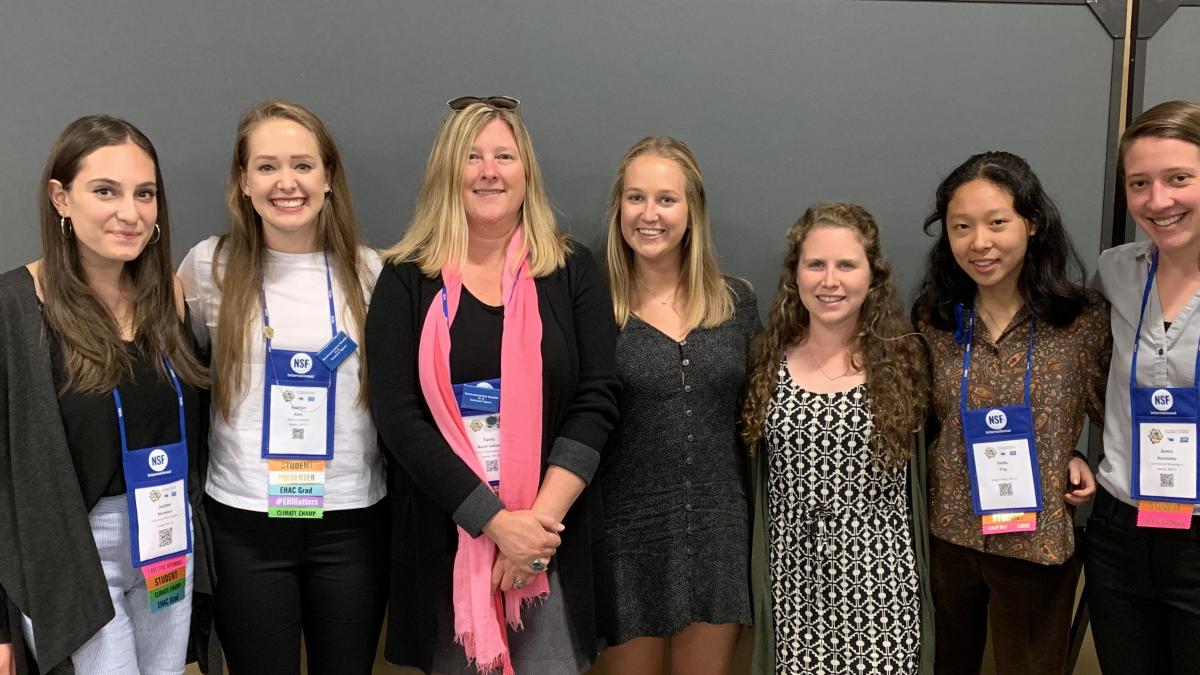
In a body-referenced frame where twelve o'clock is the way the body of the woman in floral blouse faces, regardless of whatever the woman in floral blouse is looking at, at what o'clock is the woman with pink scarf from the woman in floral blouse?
The woman with pink scarf is roughly at 2 o'clock from the woman in floral blouse.

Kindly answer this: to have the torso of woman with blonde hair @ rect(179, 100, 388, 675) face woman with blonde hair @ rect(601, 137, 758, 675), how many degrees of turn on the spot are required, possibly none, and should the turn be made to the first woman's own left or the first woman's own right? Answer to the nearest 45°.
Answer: approximately 90° to the first woman's own left

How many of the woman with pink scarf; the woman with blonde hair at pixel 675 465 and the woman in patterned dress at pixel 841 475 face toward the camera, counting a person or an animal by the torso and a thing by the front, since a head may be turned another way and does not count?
3

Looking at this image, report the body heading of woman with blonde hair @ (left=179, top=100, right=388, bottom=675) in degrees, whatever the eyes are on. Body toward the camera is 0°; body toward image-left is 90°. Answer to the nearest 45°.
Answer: approximately 0°

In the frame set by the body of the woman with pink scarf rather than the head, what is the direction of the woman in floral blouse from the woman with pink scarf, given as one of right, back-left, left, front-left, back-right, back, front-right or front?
left

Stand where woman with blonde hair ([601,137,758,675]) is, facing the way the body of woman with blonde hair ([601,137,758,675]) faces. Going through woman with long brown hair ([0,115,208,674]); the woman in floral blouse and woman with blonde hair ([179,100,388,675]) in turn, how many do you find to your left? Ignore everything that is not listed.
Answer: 1

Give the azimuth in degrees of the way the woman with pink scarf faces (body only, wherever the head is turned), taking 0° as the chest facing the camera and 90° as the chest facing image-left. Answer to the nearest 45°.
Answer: approximately 0°
